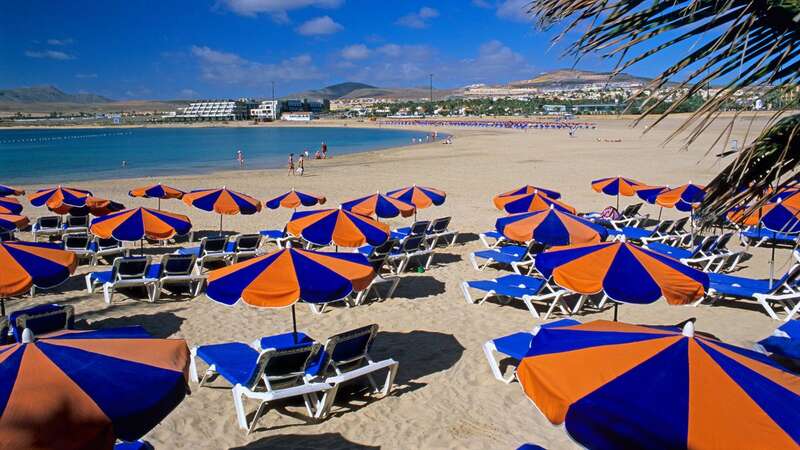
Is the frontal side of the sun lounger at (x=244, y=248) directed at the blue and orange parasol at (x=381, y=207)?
no

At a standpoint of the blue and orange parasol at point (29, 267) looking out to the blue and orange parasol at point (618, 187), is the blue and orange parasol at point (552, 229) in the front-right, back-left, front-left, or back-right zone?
front-right

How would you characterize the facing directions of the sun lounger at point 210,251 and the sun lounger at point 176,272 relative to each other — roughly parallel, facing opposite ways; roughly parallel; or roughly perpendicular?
roughly parallel

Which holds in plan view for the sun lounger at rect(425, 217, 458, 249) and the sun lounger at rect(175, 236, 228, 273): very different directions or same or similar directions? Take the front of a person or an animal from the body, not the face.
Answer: same or similar directions
